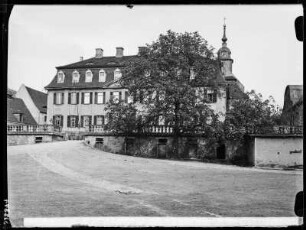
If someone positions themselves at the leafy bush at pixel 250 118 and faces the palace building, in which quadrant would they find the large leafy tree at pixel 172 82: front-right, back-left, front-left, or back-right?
front-left

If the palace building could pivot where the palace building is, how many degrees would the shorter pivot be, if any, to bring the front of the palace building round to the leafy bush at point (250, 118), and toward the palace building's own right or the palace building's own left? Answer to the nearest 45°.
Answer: approximately 90° to the palace building's own left

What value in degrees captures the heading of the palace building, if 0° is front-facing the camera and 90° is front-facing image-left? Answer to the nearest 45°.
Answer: approximately 0°

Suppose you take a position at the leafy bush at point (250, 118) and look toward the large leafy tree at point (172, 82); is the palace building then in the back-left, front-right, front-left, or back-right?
front-right
